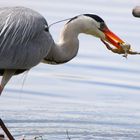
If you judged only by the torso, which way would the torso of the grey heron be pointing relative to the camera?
to the viewer's right
